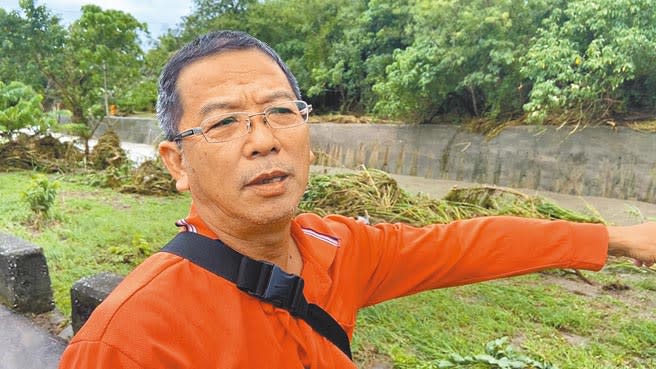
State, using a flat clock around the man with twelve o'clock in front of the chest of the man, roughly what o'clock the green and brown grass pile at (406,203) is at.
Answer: The green and brown grass pile is roughly at 8 o'clock from the man.

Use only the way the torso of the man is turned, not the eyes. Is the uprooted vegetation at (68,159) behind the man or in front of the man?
behind

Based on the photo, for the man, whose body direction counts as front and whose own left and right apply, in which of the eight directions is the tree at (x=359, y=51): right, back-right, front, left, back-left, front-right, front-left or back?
back-left

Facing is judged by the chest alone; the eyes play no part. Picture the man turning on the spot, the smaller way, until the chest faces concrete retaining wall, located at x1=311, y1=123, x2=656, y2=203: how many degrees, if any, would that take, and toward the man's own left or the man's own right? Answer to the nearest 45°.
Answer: approximately 135° to the man's own left

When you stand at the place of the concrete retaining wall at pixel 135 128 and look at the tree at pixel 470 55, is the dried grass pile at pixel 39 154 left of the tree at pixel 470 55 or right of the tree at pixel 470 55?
right

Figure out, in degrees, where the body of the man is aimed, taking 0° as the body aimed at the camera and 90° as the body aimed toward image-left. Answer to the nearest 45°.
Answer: approximately 315°

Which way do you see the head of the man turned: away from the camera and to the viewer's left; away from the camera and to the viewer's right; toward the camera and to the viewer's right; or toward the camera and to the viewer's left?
toward the camera and to the viewer's right

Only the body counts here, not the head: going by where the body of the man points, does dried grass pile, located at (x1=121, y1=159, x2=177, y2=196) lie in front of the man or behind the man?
behind

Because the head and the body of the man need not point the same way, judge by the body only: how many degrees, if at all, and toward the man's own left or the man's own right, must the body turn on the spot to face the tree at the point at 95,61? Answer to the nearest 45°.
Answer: approximately 180°

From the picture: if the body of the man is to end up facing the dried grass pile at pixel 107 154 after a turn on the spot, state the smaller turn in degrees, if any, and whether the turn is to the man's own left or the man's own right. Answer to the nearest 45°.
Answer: approximately 180°

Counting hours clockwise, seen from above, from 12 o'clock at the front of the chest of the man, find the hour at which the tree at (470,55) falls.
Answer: The tree is roughly at 8 o'clock from the man.
